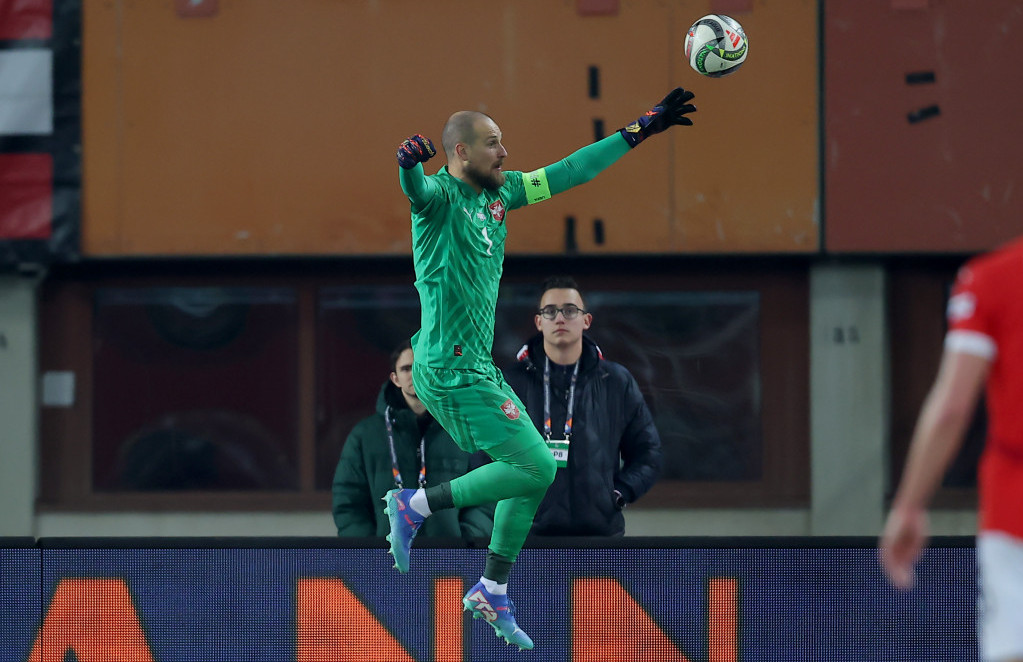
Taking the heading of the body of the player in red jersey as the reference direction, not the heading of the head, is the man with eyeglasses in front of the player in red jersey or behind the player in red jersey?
in front

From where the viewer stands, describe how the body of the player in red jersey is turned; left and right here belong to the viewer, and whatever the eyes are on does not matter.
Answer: facing away from the viewer

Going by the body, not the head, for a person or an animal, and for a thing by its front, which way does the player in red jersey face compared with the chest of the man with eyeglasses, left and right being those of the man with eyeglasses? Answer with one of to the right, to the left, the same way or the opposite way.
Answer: the opposite way

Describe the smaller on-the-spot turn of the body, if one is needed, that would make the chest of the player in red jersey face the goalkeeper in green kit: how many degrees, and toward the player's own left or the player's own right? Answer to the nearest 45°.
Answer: approximately 45° to the player's own left

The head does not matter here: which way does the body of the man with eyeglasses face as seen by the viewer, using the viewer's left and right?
facing the viewer

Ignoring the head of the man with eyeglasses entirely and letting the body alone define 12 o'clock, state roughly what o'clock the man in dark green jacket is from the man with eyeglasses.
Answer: The man in dark green jacket is roughly at 3 o'clock from the man with eyeglasses.

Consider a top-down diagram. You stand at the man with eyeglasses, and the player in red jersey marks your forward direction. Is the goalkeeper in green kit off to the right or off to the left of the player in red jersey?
right

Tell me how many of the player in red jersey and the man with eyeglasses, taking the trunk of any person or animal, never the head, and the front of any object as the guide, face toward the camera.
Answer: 1

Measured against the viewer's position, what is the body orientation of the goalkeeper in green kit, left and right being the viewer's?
facing the viewer and to the right of the viewer

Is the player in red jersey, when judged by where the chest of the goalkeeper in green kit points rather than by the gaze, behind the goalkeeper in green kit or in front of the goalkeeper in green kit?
in front

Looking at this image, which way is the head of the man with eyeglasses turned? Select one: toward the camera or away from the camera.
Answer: toward the camera
